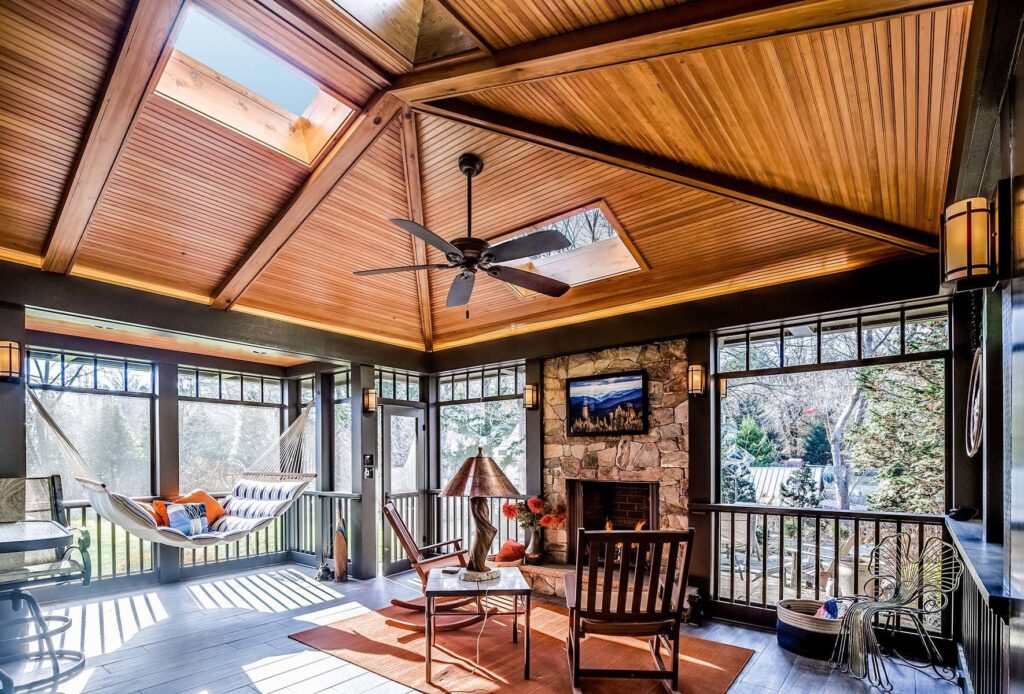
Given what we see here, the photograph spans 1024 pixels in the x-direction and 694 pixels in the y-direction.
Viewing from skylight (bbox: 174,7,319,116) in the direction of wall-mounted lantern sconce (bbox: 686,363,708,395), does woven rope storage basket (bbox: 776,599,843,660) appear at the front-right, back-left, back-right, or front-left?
front-right

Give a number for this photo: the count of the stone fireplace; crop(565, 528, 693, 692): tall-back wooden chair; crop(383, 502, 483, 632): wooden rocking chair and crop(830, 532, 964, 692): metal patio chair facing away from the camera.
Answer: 1

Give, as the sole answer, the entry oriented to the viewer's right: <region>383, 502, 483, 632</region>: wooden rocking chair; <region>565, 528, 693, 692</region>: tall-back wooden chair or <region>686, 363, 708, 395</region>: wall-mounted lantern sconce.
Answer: the wooden rocking chair

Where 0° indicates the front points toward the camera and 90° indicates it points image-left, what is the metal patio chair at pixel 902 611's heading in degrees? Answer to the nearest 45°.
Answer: approximately 45°

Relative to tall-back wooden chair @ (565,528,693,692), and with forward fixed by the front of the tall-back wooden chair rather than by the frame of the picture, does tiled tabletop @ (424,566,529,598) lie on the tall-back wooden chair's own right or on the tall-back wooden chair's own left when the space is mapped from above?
on the tall-back wooden chair's own left

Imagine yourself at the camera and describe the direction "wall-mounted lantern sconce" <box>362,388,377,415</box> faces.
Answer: facing the viewer and to the right of the viewer

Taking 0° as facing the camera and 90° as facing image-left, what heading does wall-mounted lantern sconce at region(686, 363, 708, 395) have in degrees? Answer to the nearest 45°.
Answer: approximately 45°

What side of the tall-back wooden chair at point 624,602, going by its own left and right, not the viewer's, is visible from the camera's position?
back

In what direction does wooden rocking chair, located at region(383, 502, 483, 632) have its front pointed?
to the viewer's right

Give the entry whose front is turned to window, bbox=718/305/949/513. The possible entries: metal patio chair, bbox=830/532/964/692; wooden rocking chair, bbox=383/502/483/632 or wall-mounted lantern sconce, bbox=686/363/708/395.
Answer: the wooden rocking chair

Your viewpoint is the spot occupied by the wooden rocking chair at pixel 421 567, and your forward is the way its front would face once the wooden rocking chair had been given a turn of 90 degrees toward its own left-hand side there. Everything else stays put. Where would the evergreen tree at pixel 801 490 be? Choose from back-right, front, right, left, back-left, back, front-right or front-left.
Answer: right

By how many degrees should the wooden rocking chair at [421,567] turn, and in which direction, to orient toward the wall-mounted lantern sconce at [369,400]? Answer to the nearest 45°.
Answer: approximately 90° to its left

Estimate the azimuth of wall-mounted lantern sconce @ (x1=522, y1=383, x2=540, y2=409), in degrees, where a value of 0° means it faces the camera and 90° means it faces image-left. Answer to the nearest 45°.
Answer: approximately 45°

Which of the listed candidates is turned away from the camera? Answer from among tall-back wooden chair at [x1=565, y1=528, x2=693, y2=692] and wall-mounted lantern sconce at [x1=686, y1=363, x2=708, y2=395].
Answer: the tall-back wooden chair
